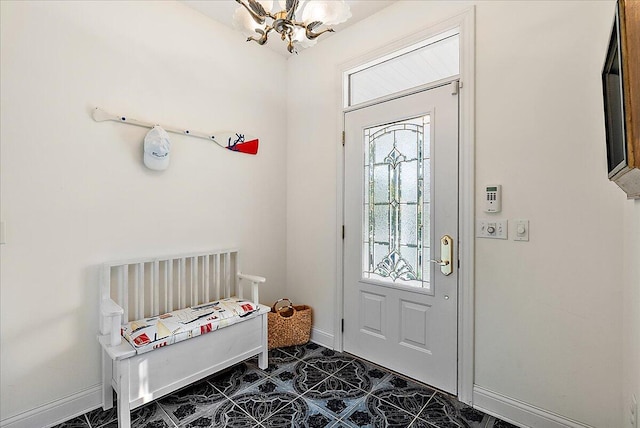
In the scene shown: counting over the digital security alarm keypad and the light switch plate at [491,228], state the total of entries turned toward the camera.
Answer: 2

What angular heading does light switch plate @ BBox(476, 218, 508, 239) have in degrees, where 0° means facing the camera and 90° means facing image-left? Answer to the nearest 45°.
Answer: approximately 0°

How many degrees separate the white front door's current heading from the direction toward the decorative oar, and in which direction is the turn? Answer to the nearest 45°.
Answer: approximately 45° to its right

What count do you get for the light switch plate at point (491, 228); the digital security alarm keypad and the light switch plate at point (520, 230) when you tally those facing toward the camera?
3

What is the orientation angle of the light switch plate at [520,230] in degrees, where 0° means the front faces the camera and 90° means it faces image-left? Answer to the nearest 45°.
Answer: approximately 0°

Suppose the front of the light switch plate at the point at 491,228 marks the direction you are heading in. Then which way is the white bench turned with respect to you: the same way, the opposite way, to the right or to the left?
to the left

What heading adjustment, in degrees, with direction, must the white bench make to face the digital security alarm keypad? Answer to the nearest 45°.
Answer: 0° — it already faces it

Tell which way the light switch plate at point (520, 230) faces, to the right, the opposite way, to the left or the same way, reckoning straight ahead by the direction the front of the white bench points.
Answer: to the right

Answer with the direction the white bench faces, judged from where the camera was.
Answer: facing the viewer and to the right of the viewer
